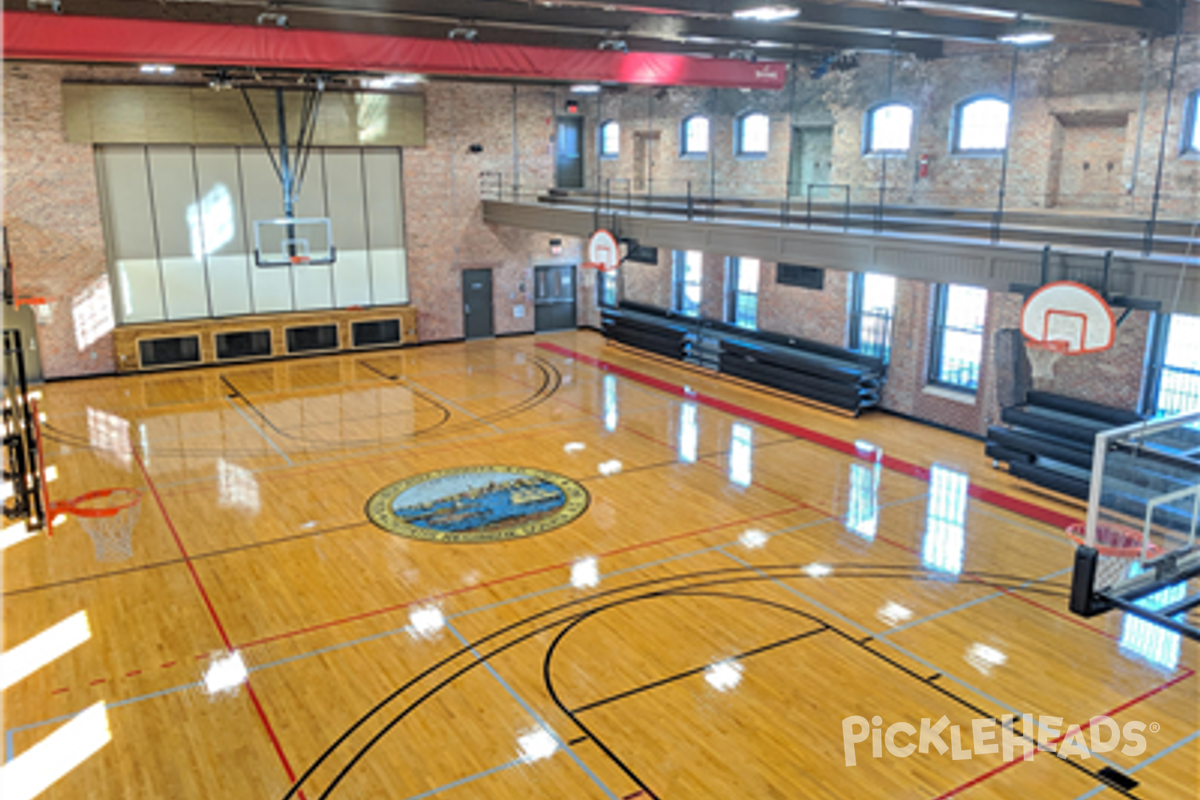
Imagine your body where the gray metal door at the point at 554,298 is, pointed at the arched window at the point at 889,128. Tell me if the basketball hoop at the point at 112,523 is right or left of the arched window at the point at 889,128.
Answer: right

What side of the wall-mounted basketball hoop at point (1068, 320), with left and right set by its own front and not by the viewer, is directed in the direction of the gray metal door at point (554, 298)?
right

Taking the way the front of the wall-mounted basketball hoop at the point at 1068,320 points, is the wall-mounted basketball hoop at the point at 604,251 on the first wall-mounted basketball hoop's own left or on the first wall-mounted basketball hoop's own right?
on the first wall-mounted basketball hoop's own right

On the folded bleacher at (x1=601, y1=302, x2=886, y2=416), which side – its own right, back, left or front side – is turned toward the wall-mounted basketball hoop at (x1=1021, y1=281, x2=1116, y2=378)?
left

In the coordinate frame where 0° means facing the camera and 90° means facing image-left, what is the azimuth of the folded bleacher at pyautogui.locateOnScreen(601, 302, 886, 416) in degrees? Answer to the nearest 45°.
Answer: approximately 45°

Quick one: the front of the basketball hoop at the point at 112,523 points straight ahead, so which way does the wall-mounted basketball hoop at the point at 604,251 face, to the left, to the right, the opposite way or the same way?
the opposite way

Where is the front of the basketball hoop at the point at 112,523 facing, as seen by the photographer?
facing to the right of the viewer

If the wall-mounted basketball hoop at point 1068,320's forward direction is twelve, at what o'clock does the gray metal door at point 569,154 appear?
The gray metal door is roughly at 3 o'clock from the wall-mounted basketball hoop.

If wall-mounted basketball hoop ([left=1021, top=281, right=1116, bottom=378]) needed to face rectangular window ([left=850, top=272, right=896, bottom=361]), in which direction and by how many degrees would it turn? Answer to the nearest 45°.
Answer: approximately 90° to its right

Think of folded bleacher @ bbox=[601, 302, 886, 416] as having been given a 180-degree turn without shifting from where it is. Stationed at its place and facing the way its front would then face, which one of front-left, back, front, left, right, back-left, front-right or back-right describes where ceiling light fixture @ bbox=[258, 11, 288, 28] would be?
back

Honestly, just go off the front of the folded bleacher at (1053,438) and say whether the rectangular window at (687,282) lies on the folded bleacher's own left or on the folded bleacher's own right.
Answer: on the folded bleacher's own right

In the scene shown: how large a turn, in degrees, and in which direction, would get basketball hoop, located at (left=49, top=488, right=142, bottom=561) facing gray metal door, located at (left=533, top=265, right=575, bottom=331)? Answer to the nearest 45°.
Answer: approximately 45° to its left

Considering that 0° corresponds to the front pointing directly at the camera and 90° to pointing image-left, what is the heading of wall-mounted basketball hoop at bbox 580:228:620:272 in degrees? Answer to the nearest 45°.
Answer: approximately 45°

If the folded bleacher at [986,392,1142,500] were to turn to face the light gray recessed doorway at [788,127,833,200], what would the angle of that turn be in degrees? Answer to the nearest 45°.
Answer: approximately 90° to its right
